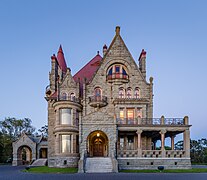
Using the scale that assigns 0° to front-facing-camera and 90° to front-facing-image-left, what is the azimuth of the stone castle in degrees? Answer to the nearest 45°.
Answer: approximately 0°
